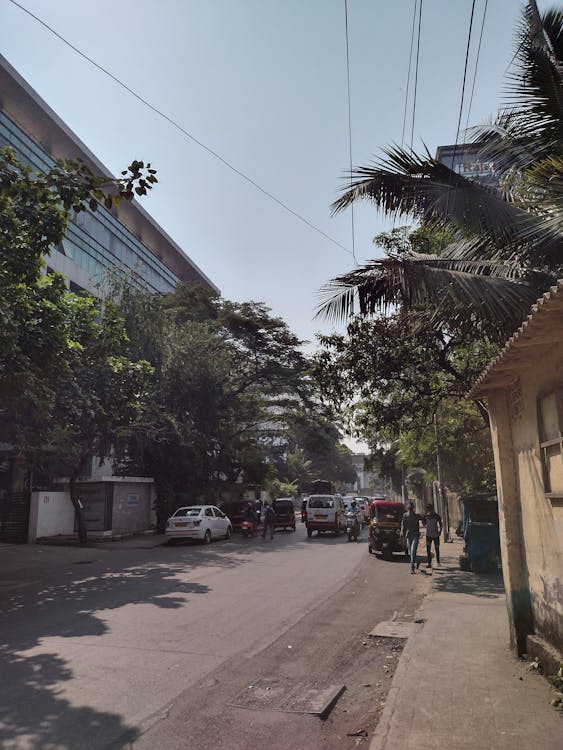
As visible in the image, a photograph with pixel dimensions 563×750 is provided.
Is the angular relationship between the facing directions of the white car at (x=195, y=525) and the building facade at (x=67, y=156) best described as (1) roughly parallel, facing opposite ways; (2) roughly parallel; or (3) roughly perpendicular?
roughly perpendicular

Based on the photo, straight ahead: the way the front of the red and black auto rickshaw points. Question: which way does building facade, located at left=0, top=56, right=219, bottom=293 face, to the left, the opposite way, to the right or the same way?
to the left

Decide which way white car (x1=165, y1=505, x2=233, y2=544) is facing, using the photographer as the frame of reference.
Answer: facing away from the viewer and to the right of the viewer

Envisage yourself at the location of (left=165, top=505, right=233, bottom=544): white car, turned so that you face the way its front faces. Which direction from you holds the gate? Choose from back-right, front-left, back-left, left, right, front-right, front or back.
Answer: back-left

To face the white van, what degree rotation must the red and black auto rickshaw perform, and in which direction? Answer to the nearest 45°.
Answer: approximately 180°

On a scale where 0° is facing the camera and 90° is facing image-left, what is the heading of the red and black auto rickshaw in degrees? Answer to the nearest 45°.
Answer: approximately 0°

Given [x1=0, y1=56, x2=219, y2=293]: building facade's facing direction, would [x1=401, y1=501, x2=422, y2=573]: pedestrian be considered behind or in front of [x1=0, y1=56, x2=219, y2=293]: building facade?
in front

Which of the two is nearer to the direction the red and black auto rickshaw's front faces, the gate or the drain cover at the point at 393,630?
the drain cover
